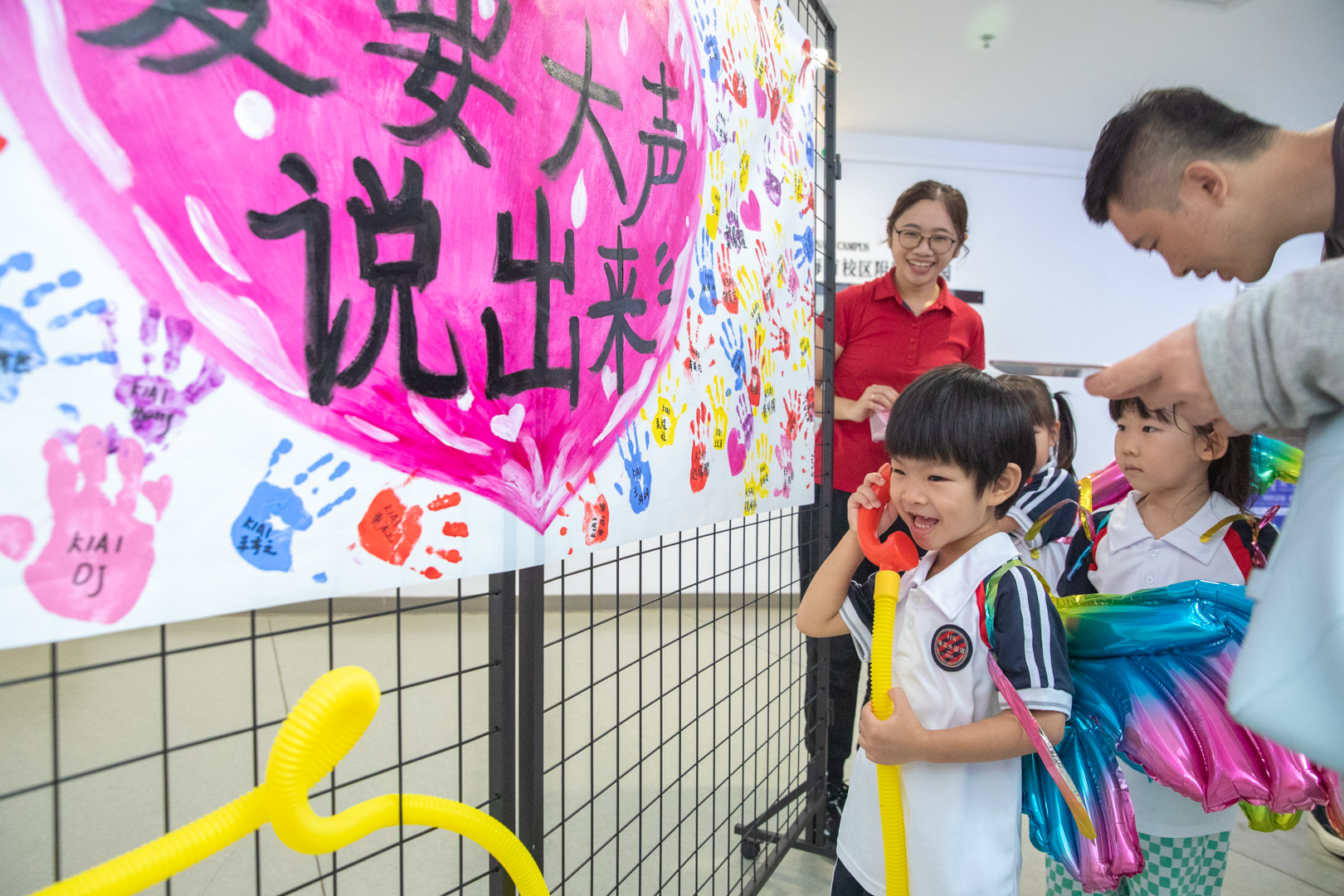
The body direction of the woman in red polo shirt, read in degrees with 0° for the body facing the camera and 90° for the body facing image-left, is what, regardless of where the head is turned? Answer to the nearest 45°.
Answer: approximately 0°

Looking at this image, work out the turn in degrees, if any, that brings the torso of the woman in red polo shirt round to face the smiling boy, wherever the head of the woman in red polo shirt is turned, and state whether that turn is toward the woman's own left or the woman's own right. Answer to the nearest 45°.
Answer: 0° — they already face them

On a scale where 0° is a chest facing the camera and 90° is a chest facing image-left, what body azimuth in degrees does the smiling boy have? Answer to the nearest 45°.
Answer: approximately 45°

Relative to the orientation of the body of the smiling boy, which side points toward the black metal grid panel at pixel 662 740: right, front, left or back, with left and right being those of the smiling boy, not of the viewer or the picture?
right

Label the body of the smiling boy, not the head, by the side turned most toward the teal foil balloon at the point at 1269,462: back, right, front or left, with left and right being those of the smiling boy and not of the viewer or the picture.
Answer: back
